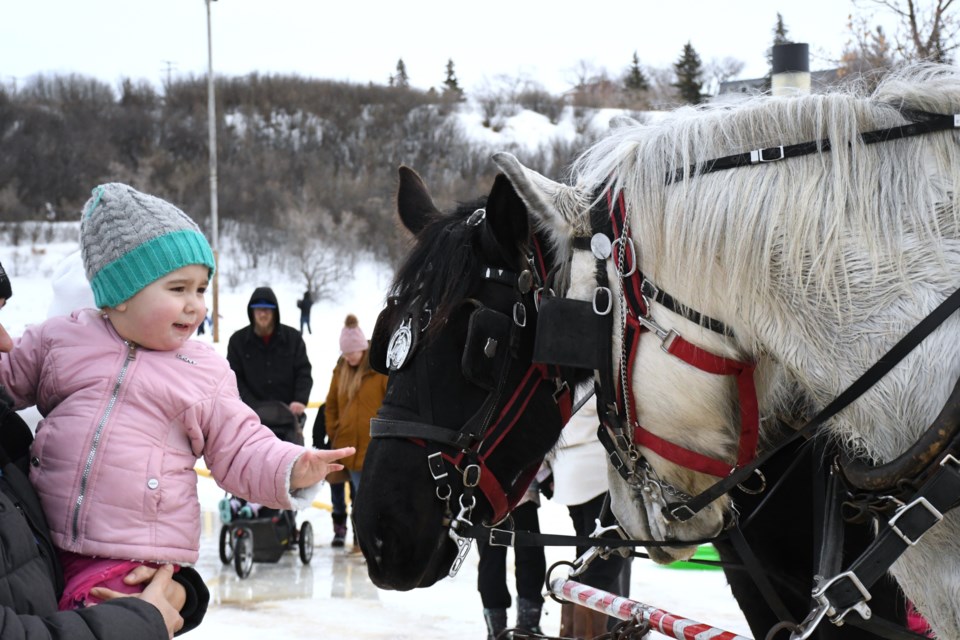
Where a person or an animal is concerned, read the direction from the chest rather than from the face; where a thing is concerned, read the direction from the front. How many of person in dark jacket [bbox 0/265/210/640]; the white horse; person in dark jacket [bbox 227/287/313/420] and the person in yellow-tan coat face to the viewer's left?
1

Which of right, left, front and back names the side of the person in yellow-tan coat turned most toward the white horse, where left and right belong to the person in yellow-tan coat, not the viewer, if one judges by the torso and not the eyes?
front

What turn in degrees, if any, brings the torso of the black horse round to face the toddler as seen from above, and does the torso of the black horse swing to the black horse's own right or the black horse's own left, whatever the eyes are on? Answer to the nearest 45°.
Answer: approximately 45° to the black horse's own right

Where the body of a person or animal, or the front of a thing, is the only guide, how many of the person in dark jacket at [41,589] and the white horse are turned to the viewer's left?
1

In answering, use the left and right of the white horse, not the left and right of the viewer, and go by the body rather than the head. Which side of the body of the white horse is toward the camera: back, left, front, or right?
left

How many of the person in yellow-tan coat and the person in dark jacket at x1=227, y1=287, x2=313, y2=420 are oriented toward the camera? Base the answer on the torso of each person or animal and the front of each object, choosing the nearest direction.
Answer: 2

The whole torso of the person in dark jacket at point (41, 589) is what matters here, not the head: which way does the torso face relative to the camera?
to the viewer's right

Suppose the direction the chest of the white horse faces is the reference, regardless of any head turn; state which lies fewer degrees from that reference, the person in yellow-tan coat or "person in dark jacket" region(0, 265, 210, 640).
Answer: the person in dark jacket

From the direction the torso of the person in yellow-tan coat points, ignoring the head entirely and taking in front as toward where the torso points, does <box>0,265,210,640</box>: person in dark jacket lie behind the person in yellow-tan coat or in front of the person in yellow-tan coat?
in front

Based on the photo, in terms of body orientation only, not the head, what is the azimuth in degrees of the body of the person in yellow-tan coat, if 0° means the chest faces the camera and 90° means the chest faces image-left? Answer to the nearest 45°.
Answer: approximately 0°

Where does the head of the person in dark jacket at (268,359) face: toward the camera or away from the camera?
toward the camera

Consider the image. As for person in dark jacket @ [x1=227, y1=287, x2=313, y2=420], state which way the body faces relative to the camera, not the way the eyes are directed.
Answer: toward the camera
